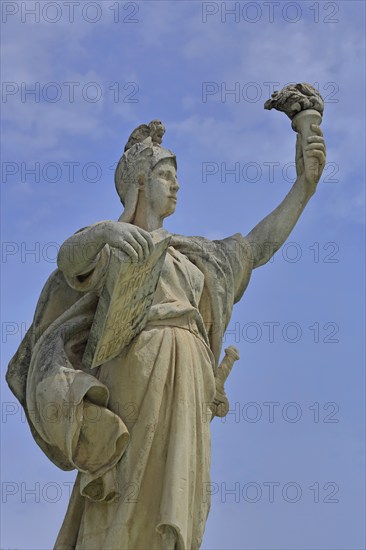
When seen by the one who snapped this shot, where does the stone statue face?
facing the viewer and to the right of the viewer
